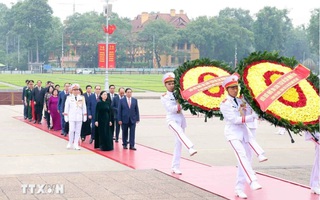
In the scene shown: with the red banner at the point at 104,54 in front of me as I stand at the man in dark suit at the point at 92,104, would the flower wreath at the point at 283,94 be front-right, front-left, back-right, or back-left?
back-right

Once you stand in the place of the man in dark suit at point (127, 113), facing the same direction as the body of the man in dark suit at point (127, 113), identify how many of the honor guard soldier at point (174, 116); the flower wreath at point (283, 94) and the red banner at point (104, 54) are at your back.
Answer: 1

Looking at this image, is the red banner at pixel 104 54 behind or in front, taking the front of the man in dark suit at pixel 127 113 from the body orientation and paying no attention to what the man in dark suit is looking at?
behind

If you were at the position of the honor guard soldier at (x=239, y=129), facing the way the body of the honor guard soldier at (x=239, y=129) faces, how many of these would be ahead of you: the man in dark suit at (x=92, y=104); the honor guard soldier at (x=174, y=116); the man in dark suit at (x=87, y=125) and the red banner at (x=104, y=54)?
0

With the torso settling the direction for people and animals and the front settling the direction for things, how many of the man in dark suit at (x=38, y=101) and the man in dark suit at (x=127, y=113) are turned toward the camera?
2

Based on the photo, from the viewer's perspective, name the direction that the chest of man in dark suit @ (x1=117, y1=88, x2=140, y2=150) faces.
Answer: toward the camera

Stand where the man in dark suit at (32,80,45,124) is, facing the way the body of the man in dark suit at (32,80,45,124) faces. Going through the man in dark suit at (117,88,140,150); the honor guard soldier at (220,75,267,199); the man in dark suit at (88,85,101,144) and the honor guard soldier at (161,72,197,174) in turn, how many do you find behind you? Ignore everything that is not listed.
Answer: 0

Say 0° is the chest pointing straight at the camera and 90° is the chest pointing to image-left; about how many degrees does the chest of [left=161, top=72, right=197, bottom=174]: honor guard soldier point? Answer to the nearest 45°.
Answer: approximately 315°

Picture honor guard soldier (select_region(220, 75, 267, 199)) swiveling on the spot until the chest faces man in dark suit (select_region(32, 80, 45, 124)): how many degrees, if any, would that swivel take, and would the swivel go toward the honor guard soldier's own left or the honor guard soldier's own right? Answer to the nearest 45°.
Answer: approximately 180°

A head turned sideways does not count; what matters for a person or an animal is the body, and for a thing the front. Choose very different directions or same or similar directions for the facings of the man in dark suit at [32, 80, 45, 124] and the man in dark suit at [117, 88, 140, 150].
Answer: same or similar directions

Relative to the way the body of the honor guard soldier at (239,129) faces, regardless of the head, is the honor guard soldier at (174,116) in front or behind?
behind

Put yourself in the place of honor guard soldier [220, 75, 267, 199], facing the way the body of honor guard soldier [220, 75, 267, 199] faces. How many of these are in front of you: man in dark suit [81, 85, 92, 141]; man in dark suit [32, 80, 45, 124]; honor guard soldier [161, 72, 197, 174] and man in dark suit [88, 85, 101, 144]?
0
